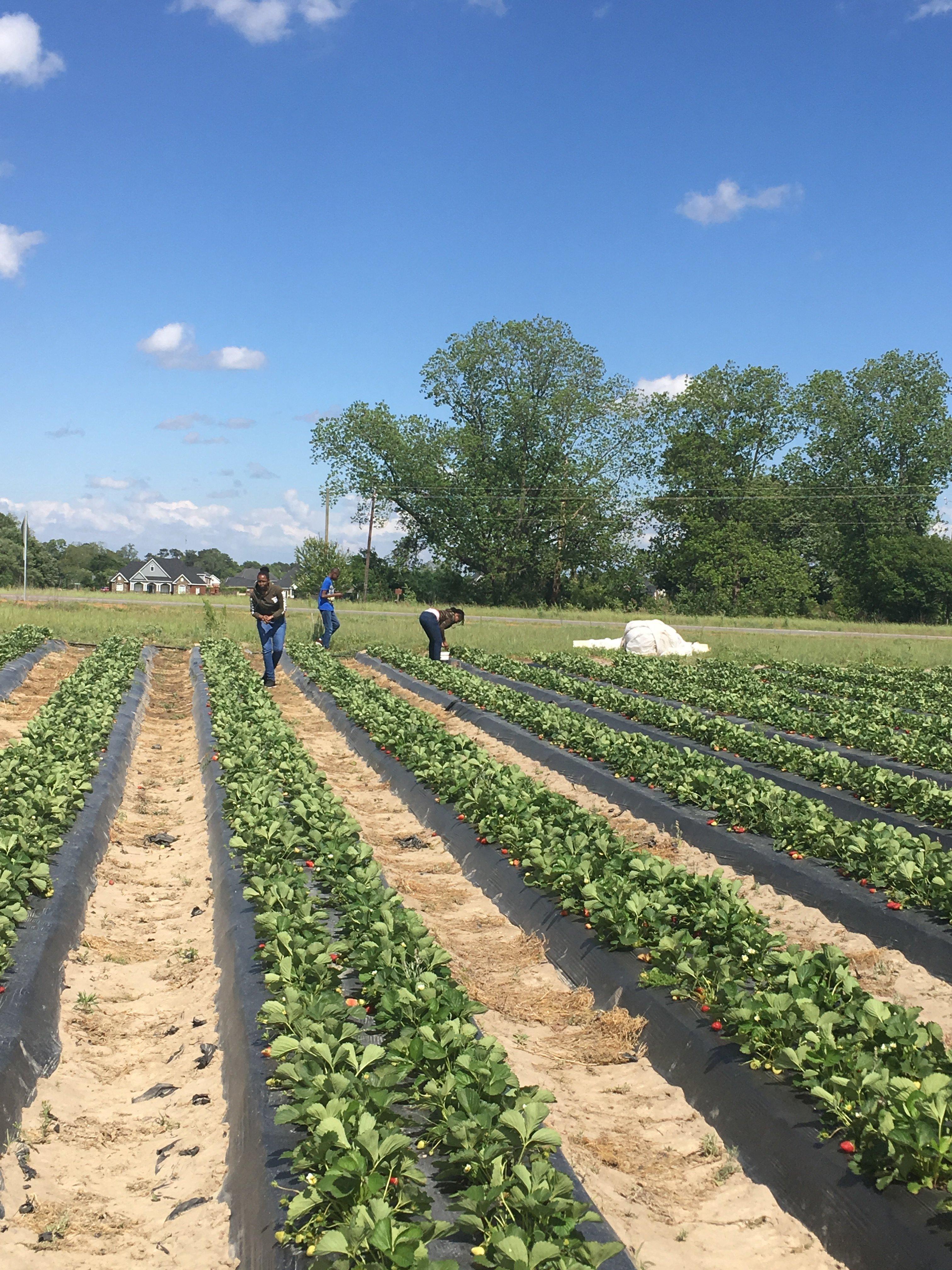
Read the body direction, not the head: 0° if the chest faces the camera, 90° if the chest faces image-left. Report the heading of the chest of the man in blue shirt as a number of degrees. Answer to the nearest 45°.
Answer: approximately 270°

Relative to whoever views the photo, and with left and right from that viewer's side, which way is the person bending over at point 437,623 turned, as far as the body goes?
facing to the right of the viewer

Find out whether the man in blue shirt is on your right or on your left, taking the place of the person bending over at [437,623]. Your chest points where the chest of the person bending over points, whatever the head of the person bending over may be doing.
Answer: on your left

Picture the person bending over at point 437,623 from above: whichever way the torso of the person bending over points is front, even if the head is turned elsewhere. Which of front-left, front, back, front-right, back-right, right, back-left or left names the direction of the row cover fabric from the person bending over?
front-left

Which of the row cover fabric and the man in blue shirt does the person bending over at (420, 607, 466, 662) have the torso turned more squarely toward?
the row cover fabric

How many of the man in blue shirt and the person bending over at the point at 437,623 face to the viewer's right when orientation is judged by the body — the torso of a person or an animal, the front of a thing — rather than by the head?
2

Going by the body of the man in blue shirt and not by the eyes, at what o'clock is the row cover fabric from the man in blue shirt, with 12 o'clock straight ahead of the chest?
The row cover fabric is roughly at 12 o'clock from the man in blue shirt.

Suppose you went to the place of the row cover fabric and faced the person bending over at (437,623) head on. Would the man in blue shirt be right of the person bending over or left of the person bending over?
right

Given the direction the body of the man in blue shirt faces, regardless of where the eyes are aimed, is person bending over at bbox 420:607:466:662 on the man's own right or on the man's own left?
on the man's own right
